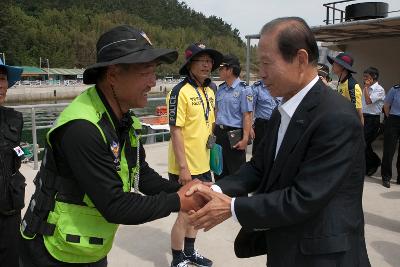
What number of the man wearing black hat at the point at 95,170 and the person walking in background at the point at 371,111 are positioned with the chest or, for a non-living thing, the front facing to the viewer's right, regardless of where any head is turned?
1

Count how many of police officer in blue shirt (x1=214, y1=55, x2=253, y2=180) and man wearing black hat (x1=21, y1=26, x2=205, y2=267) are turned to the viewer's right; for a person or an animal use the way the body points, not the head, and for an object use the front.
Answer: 1

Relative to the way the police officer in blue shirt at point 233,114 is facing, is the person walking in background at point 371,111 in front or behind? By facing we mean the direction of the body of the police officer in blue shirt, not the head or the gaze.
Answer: behind

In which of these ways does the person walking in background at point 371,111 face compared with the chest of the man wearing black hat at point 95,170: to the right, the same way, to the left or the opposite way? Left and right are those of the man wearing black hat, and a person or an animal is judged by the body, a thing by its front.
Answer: the opposite way

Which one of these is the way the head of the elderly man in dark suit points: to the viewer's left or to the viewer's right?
to the viewer's left

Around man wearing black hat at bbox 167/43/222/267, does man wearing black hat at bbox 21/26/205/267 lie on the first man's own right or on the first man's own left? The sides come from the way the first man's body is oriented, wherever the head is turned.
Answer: on the first man's own right

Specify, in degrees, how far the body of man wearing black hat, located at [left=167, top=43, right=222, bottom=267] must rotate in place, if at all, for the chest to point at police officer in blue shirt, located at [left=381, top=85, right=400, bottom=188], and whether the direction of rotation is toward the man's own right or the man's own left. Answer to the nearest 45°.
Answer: approximately 90° to the man's own left

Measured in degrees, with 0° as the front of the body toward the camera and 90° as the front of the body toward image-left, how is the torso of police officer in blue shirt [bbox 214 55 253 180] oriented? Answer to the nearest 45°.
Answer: approximately 45°

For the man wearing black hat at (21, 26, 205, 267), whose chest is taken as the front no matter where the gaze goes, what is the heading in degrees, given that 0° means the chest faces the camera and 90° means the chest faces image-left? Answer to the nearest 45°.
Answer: approximately 270°

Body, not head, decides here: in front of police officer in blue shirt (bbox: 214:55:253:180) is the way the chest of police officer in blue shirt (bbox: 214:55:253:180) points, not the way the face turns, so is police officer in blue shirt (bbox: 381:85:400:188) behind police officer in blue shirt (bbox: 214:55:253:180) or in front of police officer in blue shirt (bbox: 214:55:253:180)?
behind
